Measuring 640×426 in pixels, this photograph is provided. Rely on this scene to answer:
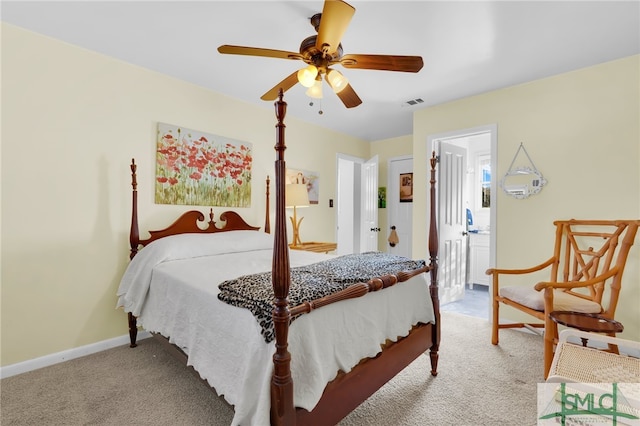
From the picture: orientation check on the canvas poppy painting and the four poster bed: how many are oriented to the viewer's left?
0

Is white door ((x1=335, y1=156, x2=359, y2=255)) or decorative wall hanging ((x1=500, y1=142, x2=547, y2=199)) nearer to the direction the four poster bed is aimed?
the decorative wall hanging

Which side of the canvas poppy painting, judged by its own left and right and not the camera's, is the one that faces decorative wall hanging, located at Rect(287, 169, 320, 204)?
left

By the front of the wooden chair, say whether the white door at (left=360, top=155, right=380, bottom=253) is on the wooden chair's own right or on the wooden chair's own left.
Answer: on the wooden chair's own right

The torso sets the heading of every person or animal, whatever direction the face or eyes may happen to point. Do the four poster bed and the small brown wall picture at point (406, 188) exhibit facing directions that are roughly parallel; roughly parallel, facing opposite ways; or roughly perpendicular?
roughly perpendicular

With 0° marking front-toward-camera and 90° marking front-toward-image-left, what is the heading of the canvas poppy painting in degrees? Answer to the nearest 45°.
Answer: approximately 315°

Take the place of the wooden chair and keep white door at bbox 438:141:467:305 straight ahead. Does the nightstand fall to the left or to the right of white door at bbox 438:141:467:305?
left
